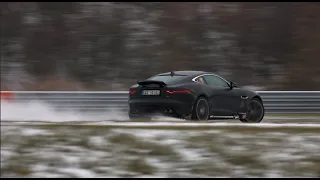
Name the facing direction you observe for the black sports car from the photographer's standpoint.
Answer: facing away from the viewer and to the right of the viewer
